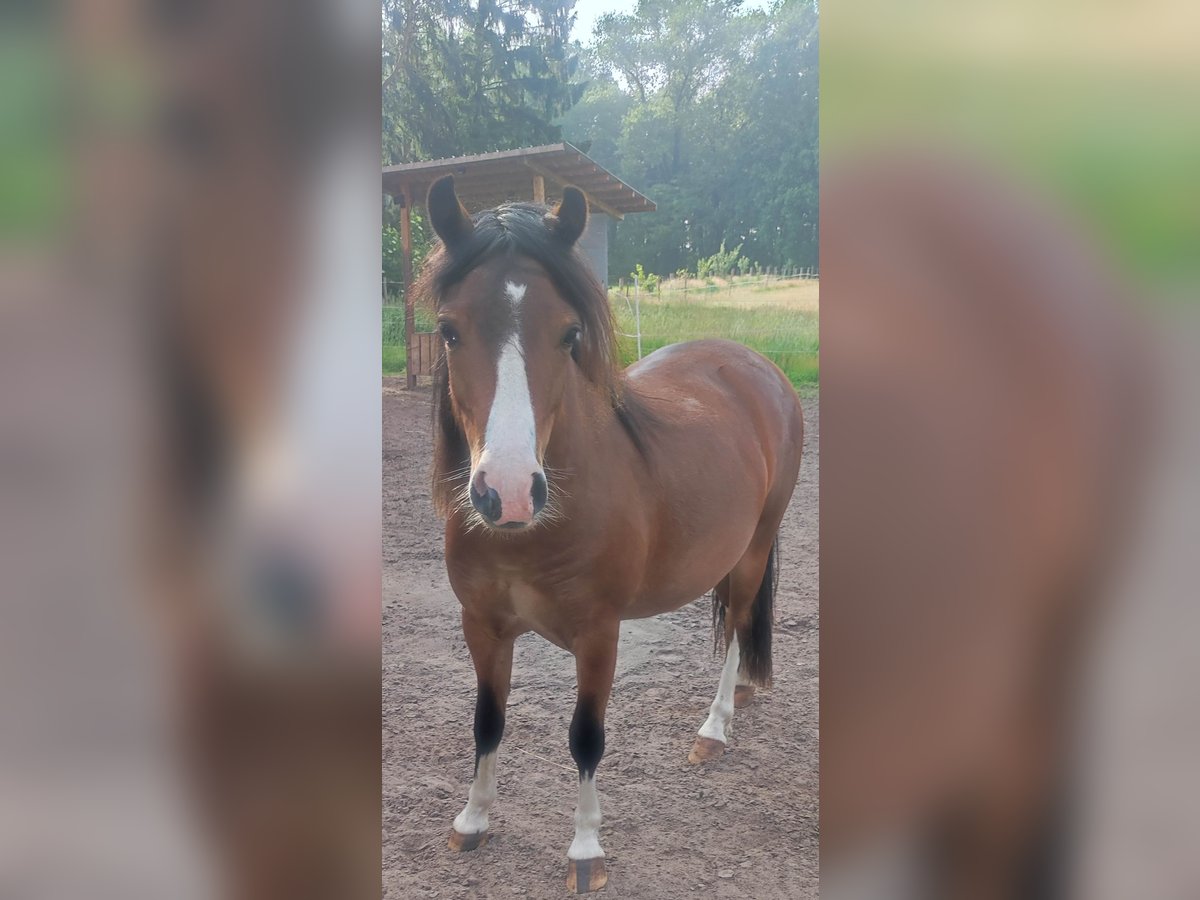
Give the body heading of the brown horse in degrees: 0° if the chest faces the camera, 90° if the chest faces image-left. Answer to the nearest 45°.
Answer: approximately 45°
